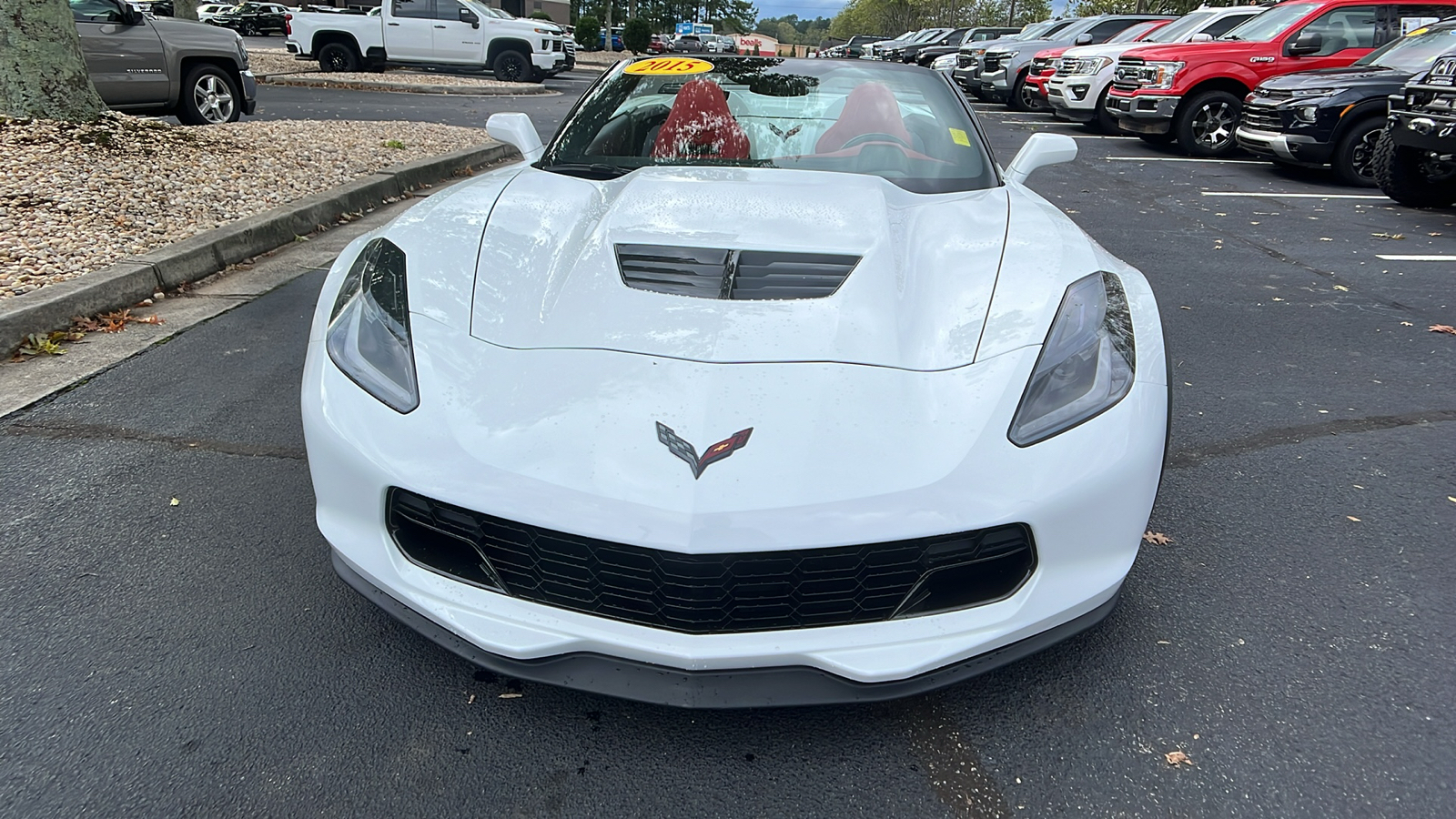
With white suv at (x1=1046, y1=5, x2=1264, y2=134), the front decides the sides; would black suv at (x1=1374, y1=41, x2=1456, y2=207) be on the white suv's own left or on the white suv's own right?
on the white suv's own left

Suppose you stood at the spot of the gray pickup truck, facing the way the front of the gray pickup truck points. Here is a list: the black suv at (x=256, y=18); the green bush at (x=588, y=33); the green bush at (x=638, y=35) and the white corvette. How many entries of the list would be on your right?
1

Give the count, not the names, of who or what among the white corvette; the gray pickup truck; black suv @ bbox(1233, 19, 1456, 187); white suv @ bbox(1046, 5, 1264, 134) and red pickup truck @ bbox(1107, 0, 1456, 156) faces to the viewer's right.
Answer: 1

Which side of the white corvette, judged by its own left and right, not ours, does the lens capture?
front

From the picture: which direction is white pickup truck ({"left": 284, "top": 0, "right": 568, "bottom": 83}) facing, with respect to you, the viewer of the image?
facing the viewer and to the right of the viewer

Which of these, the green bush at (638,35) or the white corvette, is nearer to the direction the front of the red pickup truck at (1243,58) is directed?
the white corvette

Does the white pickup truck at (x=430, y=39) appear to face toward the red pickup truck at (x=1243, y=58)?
yes

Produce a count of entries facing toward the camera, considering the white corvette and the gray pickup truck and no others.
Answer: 1

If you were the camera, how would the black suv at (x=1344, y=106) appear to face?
facing the viewer and to the left of the viewer

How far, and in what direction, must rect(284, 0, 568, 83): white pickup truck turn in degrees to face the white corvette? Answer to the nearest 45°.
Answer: approximately 45° to its right

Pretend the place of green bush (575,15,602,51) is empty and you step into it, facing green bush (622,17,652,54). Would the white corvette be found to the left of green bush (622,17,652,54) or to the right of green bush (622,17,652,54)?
right

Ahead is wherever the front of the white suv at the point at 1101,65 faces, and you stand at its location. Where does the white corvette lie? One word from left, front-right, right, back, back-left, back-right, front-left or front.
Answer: front-left

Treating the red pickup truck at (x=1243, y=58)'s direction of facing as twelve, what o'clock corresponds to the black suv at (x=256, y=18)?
The black suv is roughly at 2 o'clock from the red pickup truck.

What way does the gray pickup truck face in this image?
to the viewer's right
